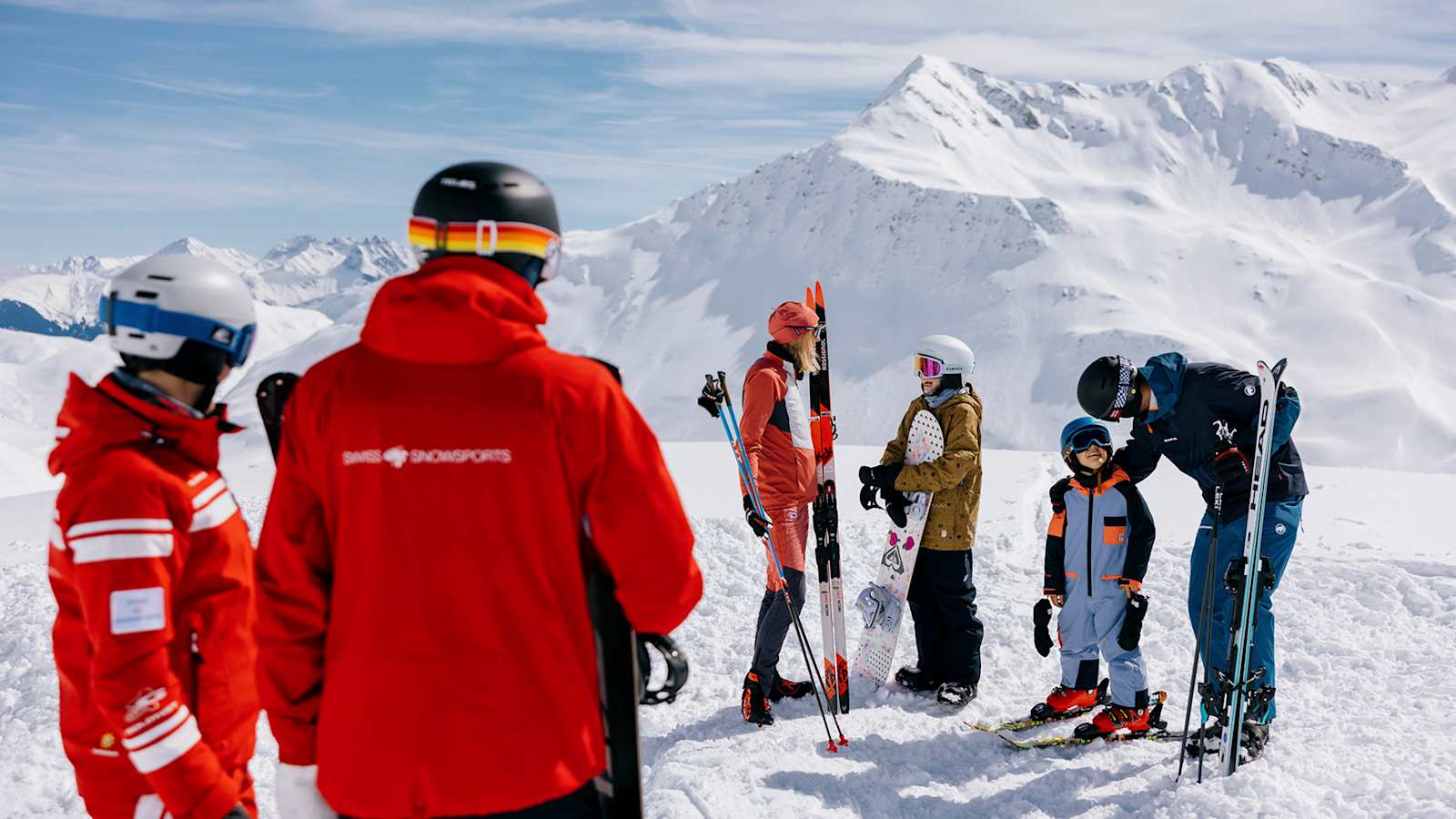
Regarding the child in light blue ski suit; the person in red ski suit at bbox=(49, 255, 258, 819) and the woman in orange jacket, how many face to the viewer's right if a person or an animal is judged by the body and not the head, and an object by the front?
2

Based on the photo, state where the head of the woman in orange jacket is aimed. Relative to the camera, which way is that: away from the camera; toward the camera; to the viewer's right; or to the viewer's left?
to the viewer's right

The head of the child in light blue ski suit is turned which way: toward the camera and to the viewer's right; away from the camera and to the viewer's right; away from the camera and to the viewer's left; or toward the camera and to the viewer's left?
toward the camera and to the viewer's right

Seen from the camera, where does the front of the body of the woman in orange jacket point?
to the viewer's right

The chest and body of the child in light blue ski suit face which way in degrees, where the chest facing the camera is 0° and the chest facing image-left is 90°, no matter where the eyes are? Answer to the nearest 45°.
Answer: approximately 45°

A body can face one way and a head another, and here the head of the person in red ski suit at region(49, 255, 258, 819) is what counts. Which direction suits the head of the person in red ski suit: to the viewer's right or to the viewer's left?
to the viewer's right

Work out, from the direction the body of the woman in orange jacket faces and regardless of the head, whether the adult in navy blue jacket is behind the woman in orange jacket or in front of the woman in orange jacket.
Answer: in front

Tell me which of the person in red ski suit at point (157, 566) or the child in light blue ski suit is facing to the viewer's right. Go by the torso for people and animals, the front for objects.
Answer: the person in red ski suit

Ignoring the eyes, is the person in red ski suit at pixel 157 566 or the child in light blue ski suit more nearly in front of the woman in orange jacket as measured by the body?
the child in light blue ski suit

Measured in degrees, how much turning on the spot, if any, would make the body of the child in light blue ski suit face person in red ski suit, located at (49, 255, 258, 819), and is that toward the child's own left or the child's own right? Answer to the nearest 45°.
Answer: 0° — they already face them

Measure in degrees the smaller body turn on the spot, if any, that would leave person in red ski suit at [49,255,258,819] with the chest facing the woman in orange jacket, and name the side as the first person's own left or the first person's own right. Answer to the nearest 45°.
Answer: approximately 45° to the first person's own left

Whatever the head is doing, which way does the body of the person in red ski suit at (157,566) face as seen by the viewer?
to the viewer's right

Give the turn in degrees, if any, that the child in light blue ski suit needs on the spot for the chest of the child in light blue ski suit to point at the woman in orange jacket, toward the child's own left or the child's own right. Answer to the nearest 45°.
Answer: approximately 45° to the child's own right

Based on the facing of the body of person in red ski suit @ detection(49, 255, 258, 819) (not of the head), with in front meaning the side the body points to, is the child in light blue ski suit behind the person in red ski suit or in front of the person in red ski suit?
in front
